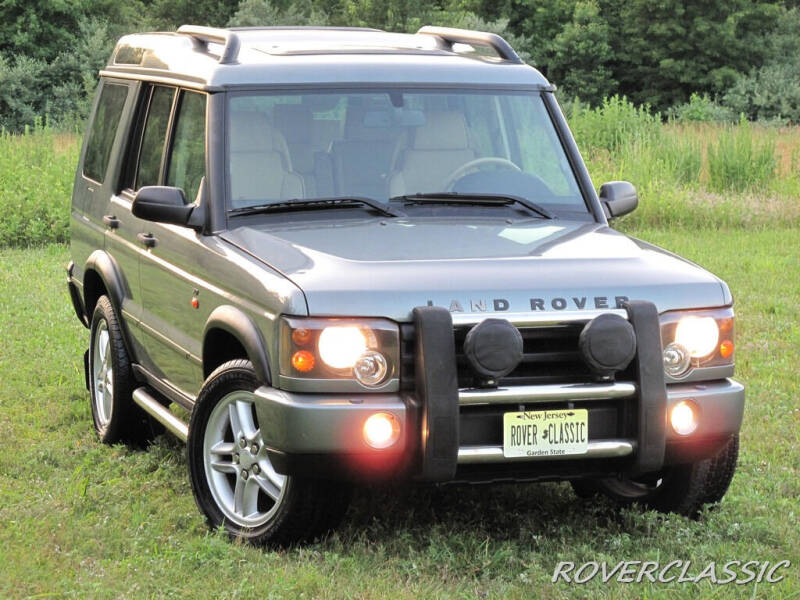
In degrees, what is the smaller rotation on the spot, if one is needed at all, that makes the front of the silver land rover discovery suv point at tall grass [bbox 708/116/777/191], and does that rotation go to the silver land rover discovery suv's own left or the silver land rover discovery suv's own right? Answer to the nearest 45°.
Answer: approximately 135° to the silver land rover discovery suv's own left

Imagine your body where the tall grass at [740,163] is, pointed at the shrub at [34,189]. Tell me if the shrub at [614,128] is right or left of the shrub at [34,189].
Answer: right

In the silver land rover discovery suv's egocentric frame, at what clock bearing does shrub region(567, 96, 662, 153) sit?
The shrub is roughly at 8 o'clock from the silver land rover discovery suv.

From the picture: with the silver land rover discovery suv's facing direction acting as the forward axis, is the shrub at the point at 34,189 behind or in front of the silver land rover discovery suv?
behind

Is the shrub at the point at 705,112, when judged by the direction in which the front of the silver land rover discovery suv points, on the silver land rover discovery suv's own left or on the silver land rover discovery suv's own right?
on the silver land rover discovery suv's own left

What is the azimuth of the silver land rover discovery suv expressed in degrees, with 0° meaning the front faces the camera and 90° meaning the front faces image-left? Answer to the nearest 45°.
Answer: approximately 315°
